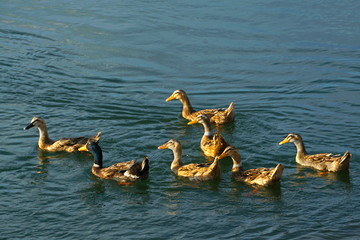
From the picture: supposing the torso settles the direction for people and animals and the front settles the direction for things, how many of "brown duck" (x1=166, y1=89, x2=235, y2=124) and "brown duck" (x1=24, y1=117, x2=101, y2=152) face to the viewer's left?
2

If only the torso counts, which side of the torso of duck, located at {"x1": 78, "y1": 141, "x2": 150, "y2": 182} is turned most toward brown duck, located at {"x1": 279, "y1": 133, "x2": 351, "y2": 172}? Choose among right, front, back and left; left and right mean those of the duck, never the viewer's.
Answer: back

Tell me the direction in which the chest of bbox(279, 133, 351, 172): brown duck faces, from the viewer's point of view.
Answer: to the viewer's left

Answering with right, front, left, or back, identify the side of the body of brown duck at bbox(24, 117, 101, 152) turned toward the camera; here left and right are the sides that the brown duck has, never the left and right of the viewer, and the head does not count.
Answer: left

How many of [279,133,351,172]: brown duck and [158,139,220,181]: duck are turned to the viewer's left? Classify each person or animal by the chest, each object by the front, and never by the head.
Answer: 2

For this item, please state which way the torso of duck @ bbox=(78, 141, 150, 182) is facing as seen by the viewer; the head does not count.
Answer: to the viewer's left

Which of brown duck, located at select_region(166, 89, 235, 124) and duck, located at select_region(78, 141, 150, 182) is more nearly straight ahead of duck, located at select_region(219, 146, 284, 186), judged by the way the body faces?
the duck

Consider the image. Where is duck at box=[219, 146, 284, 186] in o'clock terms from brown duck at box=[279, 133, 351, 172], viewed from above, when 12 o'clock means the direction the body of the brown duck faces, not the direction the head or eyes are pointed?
The duck is roughly at 11 o'clock from the brown duck.

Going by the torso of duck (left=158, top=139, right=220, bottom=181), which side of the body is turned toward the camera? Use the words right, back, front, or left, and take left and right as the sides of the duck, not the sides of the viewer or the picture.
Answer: left

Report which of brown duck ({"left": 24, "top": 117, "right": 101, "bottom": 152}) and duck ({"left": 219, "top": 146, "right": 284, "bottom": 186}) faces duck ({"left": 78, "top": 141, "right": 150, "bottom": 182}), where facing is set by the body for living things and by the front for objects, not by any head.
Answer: duck ({"left": 219, "top": 146, "right": 284, "bottom": 186})

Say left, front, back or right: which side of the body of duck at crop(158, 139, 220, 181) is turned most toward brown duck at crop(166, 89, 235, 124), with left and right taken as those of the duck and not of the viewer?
right

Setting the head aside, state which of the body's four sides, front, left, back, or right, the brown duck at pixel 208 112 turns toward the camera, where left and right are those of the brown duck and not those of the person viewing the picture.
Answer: left

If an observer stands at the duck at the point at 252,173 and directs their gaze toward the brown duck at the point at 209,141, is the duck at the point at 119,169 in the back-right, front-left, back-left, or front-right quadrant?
front-left
